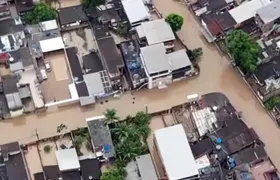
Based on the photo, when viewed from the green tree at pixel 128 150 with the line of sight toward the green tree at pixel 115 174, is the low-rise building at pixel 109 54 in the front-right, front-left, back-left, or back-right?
back-right

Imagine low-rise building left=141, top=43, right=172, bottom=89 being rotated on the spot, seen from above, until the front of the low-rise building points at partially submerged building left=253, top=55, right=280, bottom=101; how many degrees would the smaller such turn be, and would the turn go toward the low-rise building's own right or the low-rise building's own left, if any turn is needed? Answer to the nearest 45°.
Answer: approximately 90° to the low-rise building's own left

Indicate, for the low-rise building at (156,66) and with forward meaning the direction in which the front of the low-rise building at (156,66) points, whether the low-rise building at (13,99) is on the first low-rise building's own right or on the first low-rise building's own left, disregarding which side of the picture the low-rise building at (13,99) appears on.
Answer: on the first low-rise building's own right

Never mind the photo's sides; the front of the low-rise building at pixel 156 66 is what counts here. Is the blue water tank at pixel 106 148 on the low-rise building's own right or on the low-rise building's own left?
on the low-rise building's own right

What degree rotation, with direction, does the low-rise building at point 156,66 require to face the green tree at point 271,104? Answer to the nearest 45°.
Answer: approximately 90° to its left

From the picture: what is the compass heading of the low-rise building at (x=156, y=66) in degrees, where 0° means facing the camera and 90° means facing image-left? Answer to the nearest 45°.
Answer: approximately 0°

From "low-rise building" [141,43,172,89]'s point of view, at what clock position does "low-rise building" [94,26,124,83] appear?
"low-rise building" [94,26,124,83] is roughly at 3 o'clock from "low-rise building" [141,43,172,89].

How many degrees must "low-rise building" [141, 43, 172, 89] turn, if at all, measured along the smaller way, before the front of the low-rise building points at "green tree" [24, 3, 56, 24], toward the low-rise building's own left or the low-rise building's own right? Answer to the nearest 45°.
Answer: approximately 90° to the low-rise building's own right
